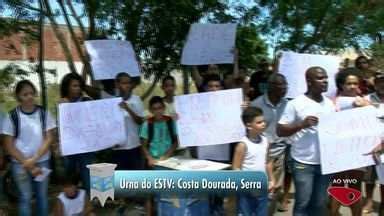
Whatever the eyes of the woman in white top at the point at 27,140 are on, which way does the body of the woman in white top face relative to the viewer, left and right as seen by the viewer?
facing the viewer

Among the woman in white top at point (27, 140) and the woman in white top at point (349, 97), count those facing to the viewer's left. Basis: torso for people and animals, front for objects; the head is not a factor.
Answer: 0

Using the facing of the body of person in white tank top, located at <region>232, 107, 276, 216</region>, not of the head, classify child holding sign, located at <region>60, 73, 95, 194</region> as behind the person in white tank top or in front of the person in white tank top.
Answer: behind

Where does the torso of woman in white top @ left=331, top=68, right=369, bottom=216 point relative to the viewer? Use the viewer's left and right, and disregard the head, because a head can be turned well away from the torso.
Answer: facing the viewer and to the right of the viewer

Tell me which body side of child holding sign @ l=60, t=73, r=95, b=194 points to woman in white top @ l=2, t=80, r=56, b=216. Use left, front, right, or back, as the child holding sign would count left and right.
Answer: right

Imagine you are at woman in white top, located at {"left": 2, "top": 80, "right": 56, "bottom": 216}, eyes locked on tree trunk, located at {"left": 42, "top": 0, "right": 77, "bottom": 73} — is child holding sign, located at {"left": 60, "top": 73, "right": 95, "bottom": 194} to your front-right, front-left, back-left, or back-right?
front-right

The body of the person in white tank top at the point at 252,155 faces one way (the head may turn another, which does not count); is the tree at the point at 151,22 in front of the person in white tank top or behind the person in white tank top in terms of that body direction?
behind

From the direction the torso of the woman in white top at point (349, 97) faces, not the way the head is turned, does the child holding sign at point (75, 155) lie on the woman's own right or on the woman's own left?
on the woman's own right

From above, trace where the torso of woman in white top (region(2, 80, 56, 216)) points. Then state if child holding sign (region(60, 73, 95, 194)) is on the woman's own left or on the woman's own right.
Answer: on the woman's own left
